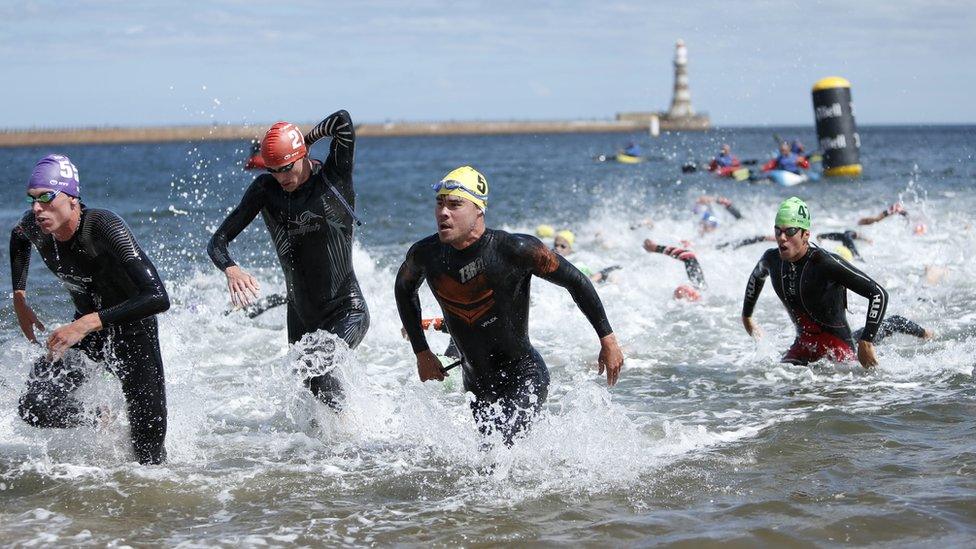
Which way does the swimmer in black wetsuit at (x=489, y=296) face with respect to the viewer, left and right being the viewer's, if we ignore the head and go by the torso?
facing the viewer and to the left of the viewer

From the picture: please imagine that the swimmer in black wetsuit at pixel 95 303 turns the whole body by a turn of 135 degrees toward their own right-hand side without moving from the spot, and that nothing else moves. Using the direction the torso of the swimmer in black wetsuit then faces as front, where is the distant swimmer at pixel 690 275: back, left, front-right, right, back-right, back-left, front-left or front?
front-right

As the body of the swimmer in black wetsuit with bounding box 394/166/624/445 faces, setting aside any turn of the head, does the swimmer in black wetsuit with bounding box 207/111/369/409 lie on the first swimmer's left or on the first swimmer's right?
on the first swimmer's right

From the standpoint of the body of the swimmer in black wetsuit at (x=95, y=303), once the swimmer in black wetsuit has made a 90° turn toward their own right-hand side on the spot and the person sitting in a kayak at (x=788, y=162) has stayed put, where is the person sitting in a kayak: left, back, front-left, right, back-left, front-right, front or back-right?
right

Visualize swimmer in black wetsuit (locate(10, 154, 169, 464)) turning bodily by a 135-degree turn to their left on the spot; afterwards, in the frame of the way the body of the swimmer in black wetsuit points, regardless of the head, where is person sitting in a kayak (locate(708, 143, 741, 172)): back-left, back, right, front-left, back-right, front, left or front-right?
front-left

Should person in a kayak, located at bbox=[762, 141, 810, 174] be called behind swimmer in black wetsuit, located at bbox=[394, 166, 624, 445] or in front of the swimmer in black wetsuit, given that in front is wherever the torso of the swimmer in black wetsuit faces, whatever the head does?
behind

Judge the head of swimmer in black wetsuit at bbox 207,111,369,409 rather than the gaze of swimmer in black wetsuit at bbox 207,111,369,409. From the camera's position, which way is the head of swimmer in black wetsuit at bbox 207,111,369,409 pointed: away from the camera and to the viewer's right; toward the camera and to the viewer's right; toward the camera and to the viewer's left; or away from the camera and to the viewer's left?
toward the camera and to the viewer's left

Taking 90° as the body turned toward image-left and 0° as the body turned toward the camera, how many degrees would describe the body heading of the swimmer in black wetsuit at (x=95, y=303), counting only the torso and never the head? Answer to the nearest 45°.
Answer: approximately 45°

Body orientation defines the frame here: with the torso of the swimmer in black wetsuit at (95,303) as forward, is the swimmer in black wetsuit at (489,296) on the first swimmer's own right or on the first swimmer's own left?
on the first swimmer's own left

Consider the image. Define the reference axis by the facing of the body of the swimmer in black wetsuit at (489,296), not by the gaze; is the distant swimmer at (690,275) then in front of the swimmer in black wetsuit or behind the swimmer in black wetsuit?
behind

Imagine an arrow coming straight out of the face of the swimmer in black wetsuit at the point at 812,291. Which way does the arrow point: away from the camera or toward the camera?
toward the camera

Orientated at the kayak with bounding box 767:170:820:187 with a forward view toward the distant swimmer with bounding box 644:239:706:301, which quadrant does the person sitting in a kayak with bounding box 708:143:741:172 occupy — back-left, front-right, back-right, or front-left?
back-right

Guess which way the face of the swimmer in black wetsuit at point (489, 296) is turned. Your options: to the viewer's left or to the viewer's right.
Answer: to the viewer's left
